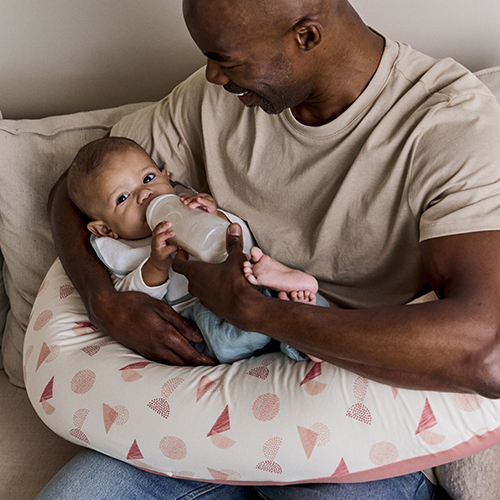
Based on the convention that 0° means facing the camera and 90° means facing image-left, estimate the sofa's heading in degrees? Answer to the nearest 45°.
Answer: approximately 0°

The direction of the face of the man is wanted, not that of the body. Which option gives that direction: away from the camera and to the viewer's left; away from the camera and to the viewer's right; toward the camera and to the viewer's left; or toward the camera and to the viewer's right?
toward the camera and to the viewer's left
